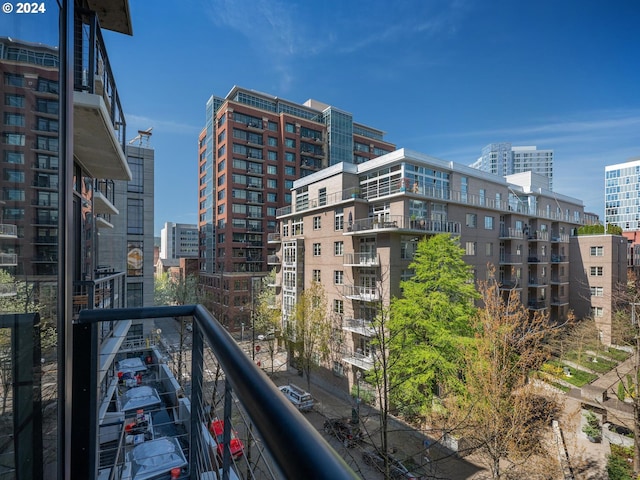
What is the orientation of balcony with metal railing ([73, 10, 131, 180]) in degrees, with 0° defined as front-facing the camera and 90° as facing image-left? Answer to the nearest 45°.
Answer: approximately 270°

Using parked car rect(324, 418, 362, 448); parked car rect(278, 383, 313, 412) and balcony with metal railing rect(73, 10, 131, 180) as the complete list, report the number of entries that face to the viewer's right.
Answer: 1

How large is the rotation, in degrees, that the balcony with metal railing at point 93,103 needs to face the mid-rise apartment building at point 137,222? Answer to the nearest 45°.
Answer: approximately 90° to its left

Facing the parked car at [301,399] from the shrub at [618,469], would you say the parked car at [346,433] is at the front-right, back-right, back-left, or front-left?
front-left

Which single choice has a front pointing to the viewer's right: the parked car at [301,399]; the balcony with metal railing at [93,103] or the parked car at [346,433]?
the balcony with metal railing

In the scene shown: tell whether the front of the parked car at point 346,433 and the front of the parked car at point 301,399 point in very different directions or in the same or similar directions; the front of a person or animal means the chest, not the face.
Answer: same or similar directions

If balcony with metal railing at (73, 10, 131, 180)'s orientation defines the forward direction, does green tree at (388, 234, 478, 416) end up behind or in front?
in front
